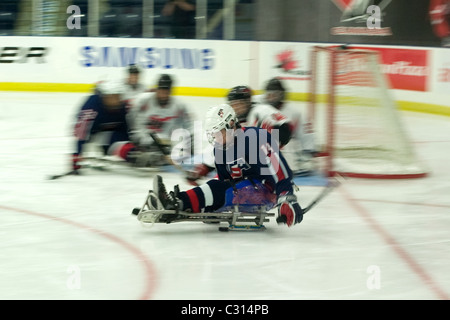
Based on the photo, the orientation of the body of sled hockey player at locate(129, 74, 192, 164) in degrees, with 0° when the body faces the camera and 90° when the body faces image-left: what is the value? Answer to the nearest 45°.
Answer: approximately 0°

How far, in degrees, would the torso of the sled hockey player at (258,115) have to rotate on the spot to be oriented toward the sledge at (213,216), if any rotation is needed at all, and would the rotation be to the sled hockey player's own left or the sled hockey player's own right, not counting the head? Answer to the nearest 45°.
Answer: approximately 45° to the sled hockey player's own left

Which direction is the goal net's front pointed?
to the viewer's left

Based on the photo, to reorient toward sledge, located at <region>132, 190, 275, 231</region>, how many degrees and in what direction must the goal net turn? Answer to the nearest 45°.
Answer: approximately 90° to its left

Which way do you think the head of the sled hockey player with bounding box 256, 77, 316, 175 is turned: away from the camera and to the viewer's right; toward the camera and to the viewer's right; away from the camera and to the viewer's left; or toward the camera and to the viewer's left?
toward the camera and to the viewer's left

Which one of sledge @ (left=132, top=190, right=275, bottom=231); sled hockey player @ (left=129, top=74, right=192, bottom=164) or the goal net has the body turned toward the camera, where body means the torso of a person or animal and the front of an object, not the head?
the sled hockey player

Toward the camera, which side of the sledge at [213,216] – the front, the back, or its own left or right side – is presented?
left

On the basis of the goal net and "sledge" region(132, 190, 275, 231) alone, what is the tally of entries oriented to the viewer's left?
2

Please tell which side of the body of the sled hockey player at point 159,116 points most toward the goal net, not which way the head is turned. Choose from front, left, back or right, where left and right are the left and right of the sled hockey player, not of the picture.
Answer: left

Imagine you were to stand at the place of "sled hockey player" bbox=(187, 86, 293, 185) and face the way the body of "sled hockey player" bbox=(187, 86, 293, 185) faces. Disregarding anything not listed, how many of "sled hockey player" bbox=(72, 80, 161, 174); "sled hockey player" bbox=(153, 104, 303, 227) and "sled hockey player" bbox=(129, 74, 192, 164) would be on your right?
2

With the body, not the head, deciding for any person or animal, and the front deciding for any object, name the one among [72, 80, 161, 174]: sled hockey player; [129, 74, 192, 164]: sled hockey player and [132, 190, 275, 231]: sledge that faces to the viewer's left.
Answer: the sledge

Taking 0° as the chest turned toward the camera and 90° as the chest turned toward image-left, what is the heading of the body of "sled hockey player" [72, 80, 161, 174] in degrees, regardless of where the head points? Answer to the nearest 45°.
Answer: approximately 315°
